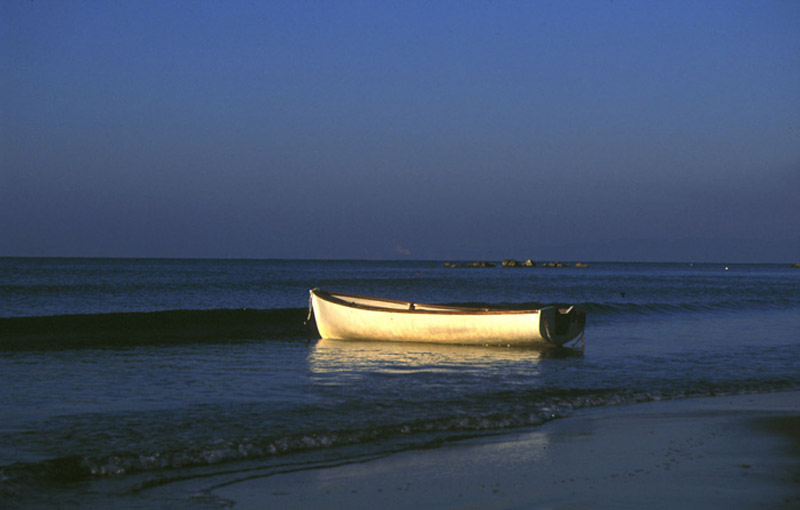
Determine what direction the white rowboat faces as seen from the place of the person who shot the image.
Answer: facing away from the viewer and to the left of the viewer
